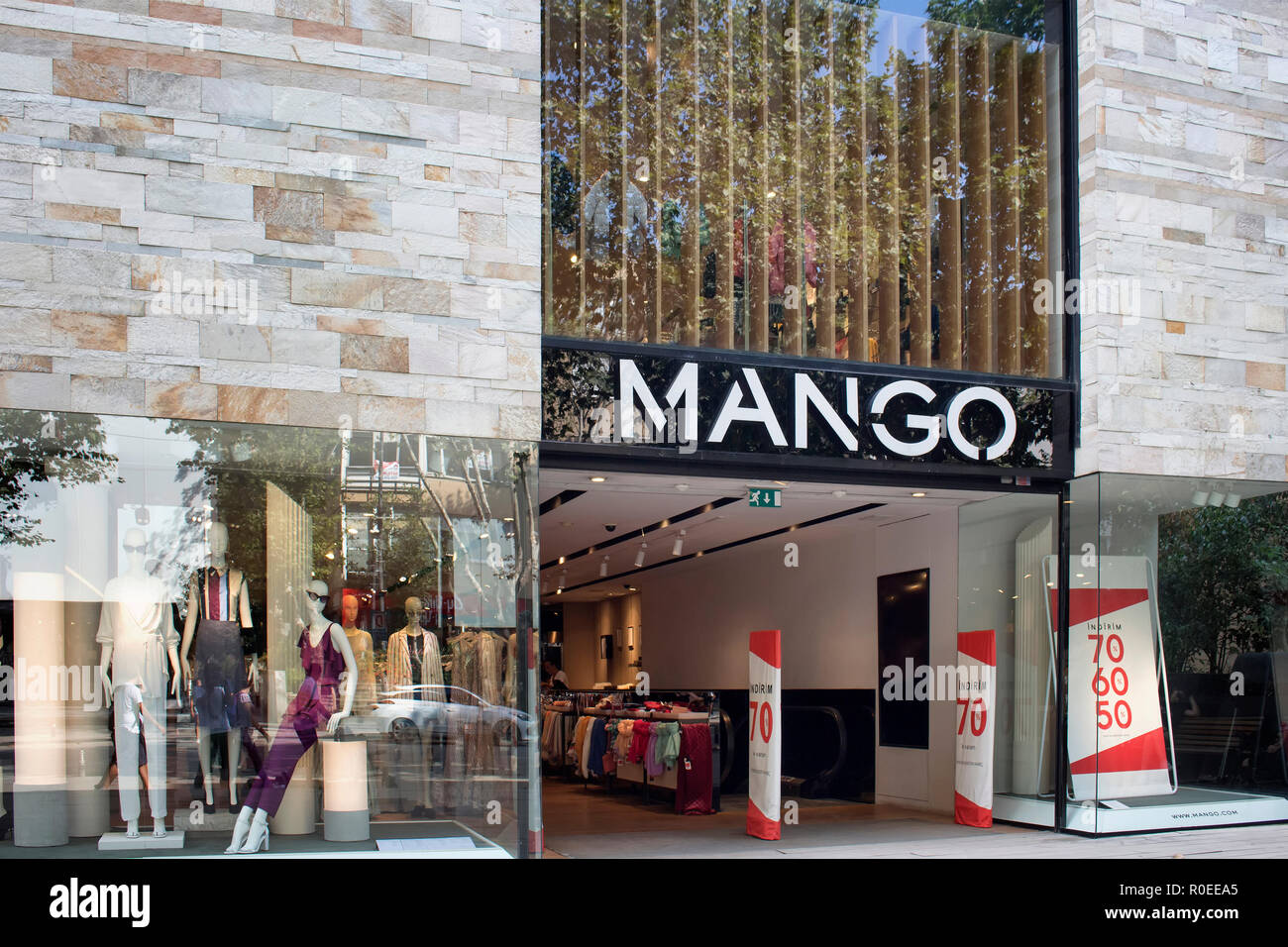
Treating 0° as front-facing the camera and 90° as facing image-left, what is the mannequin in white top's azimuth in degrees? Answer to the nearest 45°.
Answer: approximately 0°

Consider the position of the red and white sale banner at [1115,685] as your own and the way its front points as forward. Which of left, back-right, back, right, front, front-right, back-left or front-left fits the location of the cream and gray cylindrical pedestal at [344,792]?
front-right
